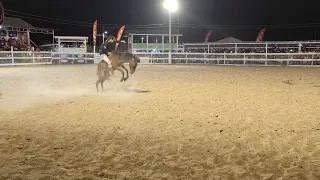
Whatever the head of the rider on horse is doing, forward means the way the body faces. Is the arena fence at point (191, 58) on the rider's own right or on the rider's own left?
on the rider's own left

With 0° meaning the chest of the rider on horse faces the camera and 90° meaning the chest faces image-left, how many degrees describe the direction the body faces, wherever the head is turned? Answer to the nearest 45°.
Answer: approximately 270°
